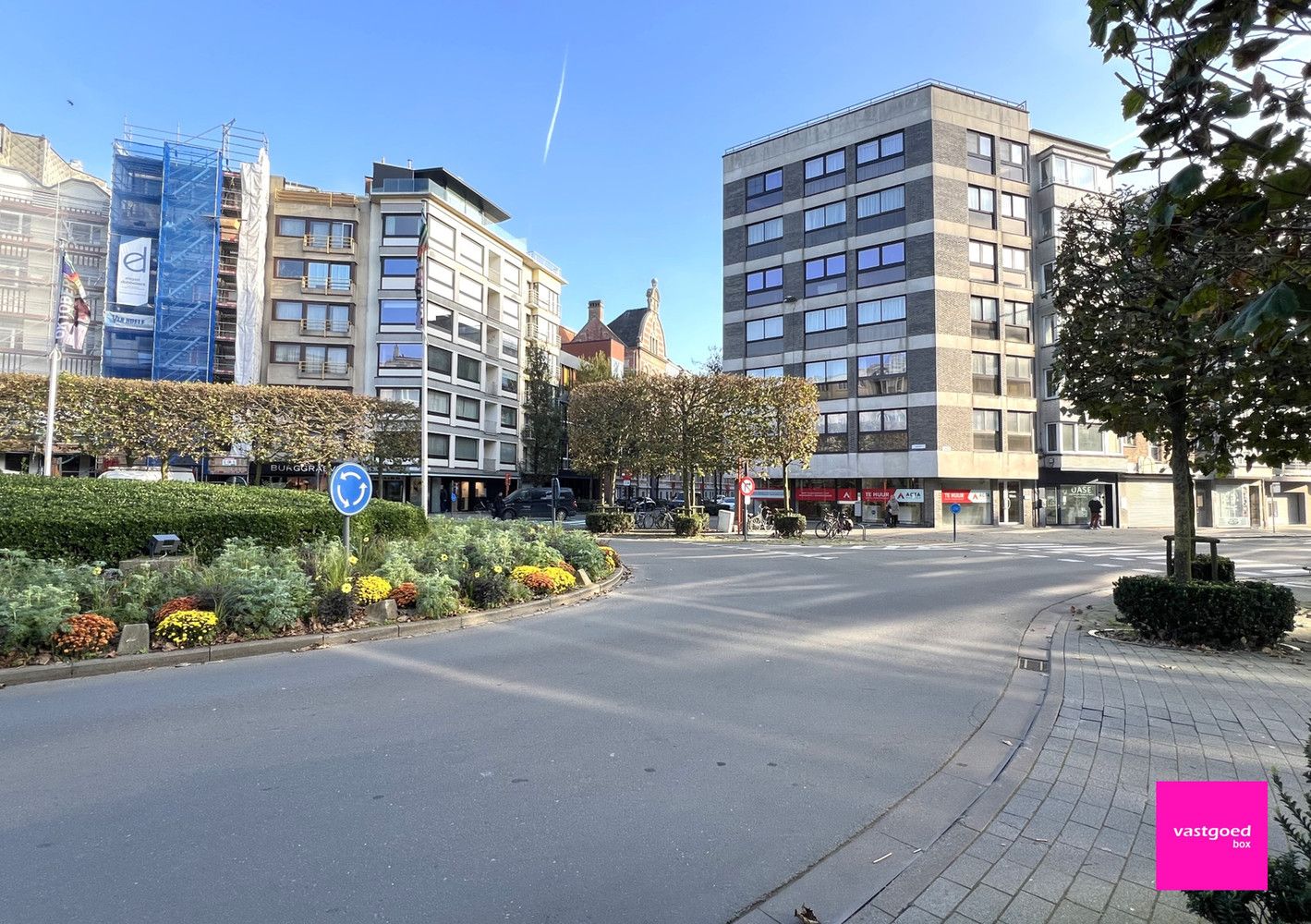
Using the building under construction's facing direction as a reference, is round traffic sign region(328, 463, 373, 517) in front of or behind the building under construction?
in front

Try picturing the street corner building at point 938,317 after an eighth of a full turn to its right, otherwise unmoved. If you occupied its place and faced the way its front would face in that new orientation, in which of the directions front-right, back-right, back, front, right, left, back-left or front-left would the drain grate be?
front-left

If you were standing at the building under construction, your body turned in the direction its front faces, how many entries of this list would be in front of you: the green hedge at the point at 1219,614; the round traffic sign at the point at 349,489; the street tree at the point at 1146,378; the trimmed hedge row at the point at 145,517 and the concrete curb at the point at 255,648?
5

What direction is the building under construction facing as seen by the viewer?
toward the camera

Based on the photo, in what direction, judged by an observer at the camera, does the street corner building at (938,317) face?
facing the viewer

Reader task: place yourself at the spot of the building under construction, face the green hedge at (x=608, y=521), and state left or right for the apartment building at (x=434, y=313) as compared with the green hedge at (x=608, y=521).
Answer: left

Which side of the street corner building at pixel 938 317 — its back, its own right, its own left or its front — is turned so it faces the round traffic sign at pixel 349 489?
front

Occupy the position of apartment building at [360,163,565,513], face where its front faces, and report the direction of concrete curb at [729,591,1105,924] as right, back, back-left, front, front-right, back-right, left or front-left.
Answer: front-right

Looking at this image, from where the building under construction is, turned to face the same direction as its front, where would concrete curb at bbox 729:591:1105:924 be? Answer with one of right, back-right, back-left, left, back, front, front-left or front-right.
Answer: front

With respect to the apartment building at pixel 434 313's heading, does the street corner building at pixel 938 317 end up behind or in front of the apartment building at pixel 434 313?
in front

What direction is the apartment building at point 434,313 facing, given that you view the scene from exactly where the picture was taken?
facing the viewer and to the right of the viewer

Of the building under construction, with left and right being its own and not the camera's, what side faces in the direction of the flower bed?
front

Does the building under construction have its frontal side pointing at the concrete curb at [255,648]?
yes

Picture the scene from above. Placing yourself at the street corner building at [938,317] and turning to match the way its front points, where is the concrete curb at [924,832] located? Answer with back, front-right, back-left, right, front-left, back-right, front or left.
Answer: front

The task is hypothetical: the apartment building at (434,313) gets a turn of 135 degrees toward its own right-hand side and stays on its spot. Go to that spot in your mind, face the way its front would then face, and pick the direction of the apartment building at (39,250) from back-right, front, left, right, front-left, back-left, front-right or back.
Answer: front
